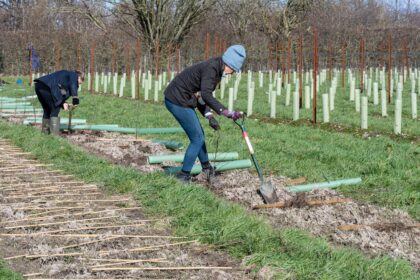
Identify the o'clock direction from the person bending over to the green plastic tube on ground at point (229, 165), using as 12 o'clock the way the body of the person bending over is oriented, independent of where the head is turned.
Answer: The green plastic tube on ground is roughly at 2 o'clock from the person bending over.

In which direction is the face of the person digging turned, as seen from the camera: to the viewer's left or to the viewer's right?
to the viewer's right

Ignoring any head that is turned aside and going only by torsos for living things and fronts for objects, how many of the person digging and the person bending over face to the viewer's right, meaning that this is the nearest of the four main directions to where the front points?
2

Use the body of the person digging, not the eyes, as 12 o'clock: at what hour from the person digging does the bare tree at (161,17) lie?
The bare tree is roughly at 9 o'clock from the person digging.

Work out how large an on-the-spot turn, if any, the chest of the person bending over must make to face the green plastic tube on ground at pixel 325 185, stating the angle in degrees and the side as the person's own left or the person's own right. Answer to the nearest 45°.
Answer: approximately 45° to the person's own right

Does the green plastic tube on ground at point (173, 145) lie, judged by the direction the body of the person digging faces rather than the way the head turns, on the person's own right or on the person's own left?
on the person's own left

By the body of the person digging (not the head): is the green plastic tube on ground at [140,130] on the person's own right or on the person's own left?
on the person's own left

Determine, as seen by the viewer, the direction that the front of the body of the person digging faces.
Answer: to the viewer's right

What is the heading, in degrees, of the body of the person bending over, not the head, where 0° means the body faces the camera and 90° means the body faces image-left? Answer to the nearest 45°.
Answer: approximately 270°
